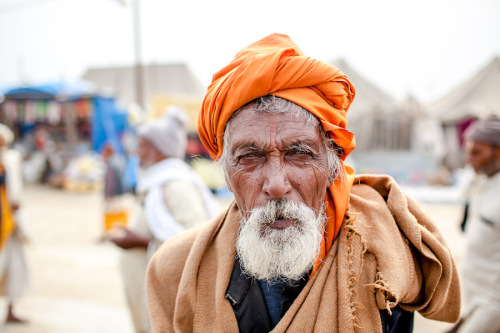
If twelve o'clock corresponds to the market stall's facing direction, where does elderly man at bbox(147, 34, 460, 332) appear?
The elderly man is roughly at 12 o'clock from the market stall.

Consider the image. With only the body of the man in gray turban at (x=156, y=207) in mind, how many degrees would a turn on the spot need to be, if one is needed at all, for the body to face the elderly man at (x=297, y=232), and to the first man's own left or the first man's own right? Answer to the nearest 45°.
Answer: approximately 90° to the first man's own left

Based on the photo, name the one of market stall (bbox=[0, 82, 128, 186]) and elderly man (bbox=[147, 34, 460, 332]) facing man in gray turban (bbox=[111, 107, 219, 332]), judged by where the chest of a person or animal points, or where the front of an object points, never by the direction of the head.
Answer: the market stall

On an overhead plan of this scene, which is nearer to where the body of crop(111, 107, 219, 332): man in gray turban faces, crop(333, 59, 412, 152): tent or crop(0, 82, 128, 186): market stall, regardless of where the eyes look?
the market stall

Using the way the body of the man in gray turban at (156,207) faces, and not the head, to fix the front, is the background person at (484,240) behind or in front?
behind

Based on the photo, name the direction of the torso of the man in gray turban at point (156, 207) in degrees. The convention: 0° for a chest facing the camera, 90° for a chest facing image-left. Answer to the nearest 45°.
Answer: approximately 90°

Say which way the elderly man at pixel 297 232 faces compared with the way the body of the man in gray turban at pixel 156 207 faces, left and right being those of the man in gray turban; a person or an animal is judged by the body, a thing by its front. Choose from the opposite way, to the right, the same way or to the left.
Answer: to the left

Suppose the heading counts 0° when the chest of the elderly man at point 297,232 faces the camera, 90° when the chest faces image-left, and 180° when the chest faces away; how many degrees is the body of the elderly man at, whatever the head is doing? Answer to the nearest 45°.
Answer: approximately 0°
